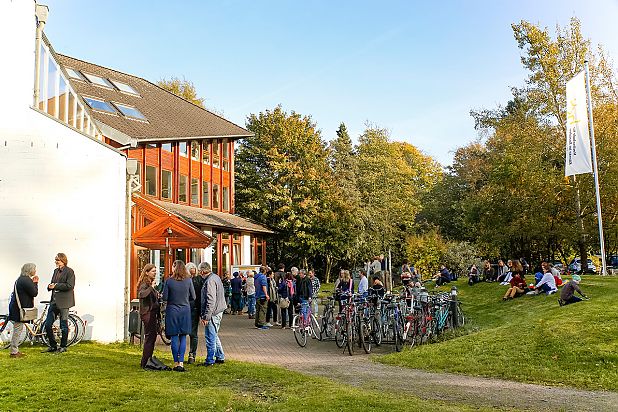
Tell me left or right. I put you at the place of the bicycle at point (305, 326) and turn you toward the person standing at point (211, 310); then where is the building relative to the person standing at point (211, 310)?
right

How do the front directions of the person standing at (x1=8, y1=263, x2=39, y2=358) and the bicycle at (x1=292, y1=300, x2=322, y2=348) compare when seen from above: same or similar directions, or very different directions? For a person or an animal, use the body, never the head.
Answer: very different directions

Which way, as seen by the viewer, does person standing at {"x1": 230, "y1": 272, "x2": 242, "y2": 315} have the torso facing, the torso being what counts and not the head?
away from the camera

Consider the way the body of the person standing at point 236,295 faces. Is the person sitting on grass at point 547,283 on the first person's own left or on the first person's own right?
on the first person's own right

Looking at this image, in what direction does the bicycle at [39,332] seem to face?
to the viewer's left

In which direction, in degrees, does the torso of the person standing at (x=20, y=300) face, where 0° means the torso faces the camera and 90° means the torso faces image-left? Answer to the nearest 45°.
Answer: approximately 270°

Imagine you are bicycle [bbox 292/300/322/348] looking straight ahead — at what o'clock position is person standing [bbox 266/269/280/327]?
The person standing is roughly at 4 o'clock from the bicycle.

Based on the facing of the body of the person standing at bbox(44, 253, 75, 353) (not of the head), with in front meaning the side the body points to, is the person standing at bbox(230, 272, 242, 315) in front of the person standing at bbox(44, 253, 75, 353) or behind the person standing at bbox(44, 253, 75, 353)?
behind

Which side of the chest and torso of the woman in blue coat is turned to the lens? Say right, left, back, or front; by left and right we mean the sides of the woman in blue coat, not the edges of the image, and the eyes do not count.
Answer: back

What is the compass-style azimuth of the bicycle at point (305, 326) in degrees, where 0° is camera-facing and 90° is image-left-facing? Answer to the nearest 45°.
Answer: approximately 45°

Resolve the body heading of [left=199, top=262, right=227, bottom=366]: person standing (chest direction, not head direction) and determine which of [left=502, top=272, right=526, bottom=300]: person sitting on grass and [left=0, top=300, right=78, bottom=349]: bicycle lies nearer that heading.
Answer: the bicycle

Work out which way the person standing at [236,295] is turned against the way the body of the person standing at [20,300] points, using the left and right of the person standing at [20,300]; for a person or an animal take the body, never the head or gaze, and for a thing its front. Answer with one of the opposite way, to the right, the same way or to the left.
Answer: to the left

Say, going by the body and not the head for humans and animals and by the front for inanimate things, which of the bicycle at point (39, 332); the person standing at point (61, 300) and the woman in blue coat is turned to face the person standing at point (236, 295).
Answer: the woman in blue coat
